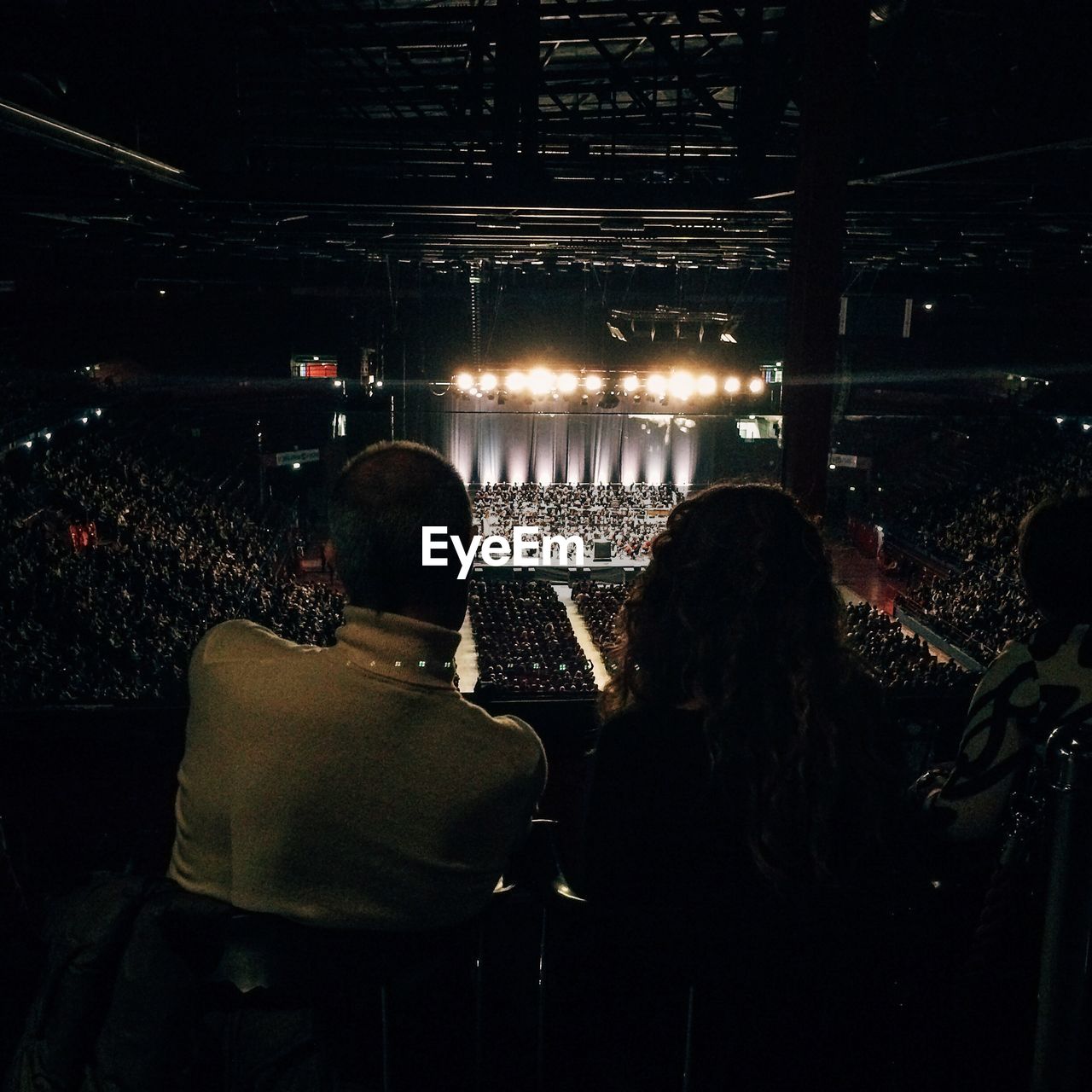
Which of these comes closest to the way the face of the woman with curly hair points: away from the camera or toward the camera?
away from the camera

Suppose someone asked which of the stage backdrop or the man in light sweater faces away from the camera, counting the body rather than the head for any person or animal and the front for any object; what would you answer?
the man in light sweater

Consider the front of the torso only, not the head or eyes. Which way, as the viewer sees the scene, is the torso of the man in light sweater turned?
away from the camera

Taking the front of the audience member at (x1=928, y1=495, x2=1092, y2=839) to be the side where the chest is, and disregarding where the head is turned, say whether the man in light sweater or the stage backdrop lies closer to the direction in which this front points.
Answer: the stage backdrop

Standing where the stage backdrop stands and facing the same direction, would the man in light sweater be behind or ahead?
ahead

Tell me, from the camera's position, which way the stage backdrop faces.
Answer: facing the viewer

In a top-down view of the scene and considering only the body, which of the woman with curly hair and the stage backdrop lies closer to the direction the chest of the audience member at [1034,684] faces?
the stage backdrop

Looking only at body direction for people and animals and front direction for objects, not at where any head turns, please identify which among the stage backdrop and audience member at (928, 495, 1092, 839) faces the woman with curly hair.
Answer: the stage backdrop

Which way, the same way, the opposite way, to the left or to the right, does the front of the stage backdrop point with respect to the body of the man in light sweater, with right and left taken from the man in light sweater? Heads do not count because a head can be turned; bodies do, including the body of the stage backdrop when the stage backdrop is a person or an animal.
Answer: the opposite way

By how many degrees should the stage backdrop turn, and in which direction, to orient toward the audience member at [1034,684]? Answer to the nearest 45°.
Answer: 0° — it already faces them

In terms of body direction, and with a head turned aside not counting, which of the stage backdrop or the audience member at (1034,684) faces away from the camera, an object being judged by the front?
the audience member

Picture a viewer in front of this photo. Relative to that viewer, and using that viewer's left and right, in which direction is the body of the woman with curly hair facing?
facing away from the viewer

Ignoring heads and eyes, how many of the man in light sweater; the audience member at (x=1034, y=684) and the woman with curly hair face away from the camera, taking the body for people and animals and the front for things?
3

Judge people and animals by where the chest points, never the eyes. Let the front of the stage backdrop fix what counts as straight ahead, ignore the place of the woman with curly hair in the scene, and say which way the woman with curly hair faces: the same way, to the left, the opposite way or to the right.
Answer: the opposite way

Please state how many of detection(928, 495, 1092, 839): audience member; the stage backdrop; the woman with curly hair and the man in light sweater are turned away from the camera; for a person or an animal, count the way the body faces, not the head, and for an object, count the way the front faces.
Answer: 3

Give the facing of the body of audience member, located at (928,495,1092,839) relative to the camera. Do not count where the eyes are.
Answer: away from the camera

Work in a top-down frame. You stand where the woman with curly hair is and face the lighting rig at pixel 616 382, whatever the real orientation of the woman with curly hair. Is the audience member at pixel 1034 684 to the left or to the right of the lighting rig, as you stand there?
right
